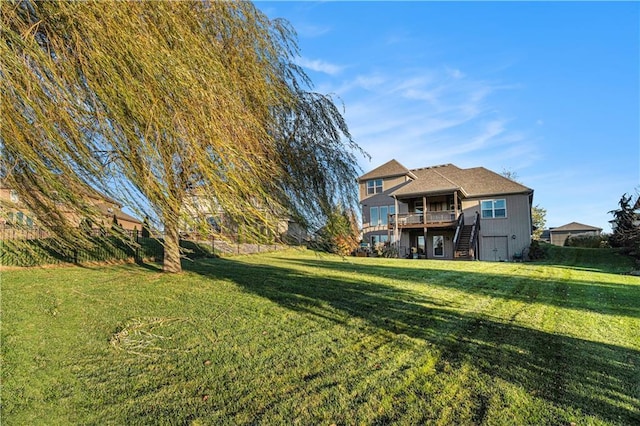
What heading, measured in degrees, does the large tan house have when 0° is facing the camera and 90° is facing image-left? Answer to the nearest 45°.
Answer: approximately 180°

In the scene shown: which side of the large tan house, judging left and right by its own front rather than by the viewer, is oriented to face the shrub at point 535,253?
right

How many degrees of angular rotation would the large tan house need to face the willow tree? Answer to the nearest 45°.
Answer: approximately 180°
